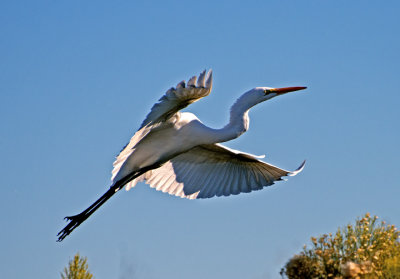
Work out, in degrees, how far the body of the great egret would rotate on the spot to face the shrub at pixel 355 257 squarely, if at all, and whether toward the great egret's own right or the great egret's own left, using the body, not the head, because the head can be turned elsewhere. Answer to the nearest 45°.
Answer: approximately 45° to the great egret's own right

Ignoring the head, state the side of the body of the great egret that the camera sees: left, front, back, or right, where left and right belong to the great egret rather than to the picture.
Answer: right
